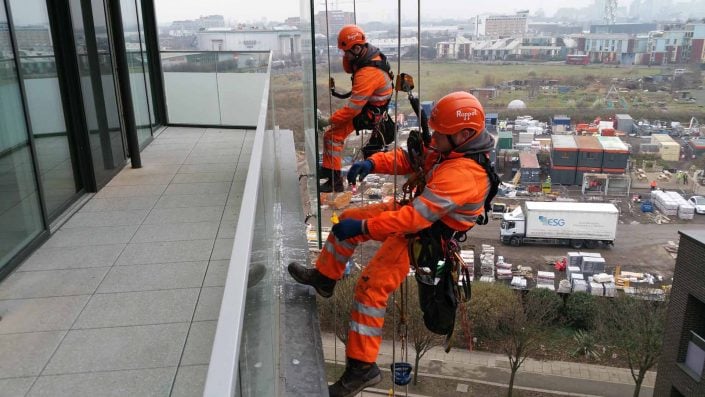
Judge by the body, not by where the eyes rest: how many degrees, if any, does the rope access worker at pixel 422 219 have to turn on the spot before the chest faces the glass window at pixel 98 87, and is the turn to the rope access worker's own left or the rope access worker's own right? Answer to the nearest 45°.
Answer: approximately 45° to the rope access worker's own right

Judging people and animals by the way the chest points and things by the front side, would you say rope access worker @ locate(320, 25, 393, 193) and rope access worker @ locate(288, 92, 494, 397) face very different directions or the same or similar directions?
same or similar directions

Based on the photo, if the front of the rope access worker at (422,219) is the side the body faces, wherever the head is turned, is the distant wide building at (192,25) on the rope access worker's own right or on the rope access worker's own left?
on the rope access worker's own right

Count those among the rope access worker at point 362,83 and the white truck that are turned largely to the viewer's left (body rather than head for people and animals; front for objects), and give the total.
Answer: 2

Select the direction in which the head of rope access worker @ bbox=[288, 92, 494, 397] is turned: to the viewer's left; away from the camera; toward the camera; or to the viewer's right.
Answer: to the viewer's left

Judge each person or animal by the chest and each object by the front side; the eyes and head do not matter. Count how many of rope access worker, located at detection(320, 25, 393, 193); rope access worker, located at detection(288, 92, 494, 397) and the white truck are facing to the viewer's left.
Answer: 3

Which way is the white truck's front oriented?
to the viewer's left

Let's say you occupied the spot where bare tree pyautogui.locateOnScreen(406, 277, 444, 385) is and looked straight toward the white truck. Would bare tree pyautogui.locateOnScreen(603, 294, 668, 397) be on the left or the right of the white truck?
right

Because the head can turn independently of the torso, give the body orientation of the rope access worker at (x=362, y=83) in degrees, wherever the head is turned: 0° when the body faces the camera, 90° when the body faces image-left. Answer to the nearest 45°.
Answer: approximately 90°

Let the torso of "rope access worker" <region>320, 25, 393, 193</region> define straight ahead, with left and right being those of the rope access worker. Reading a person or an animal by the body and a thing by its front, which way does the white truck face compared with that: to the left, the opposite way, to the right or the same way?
the same way

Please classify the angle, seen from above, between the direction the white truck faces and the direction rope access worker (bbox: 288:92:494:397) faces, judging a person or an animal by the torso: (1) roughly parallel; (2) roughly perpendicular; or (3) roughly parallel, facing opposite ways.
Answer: roughly parallel

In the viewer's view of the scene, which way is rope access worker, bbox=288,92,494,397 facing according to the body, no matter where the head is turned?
to the viewer's left
